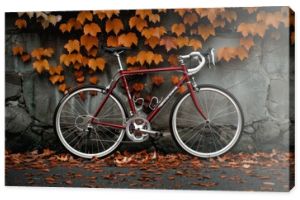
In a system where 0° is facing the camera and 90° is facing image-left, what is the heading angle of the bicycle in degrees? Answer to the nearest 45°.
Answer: approximately 270°

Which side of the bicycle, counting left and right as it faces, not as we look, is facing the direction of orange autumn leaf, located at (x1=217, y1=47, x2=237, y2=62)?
front

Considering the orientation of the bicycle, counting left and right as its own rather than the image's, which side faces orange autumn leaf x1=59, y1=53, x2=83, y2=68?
back

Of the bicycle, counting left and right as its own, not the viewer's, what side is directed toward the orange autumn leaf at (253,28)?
front
